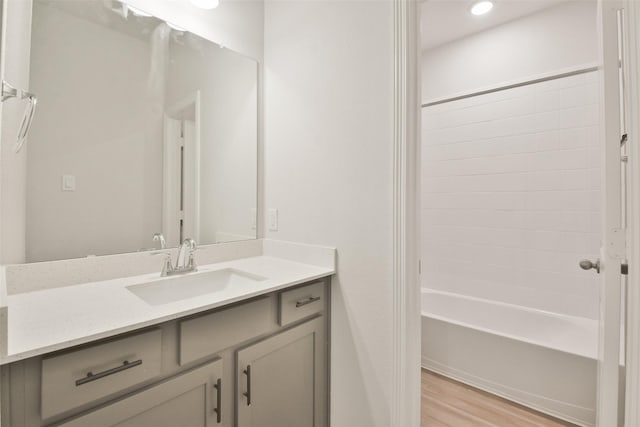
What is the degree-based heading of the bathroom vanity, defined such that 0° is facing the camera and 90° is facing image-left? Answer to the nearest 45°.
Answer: approximately 315°

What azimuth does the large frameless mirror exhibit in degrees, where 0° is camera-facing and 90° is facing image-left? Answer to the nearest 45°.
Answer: approximately 315°

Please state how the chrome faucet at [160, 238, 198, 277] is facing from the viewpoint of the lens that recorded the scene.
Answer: facing the viewer and to the right of the viewer

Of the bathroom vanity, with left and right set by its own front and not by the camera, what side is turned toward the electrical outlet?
left

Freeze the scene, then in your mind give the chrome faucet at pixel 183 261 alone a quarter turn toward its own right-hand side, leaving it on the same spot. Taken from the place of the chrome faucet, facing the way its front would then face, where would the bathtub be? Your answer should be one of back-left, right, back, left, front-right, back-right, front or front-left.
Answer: back-left

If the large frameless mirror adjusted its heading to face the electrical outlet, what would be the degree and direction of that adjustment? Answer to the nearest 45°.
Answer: approximately 45° to its left

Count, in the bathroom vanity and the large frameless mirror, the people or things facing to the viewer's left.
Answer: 0

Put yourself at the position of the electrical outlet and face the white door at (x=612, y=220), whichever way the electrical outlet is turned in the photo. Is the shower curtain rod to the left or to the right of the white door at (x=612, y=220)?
left
